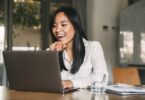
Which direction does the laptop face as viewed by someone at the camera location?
facing away from the viewer and to the right of the viewer

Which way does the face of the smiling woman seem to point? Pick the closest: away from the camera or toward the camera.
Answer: toward the camera

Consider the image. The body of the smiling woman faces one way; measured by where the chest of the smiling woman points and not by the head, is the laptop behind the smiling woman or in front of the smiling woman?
in front

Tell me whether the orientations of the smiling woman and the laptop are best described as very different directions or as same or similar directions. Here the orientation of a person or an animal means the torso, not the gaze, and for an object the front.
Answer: very different directions

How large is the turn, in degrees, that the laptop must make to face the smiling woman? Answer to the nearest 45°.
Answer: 0° — it already faces them
